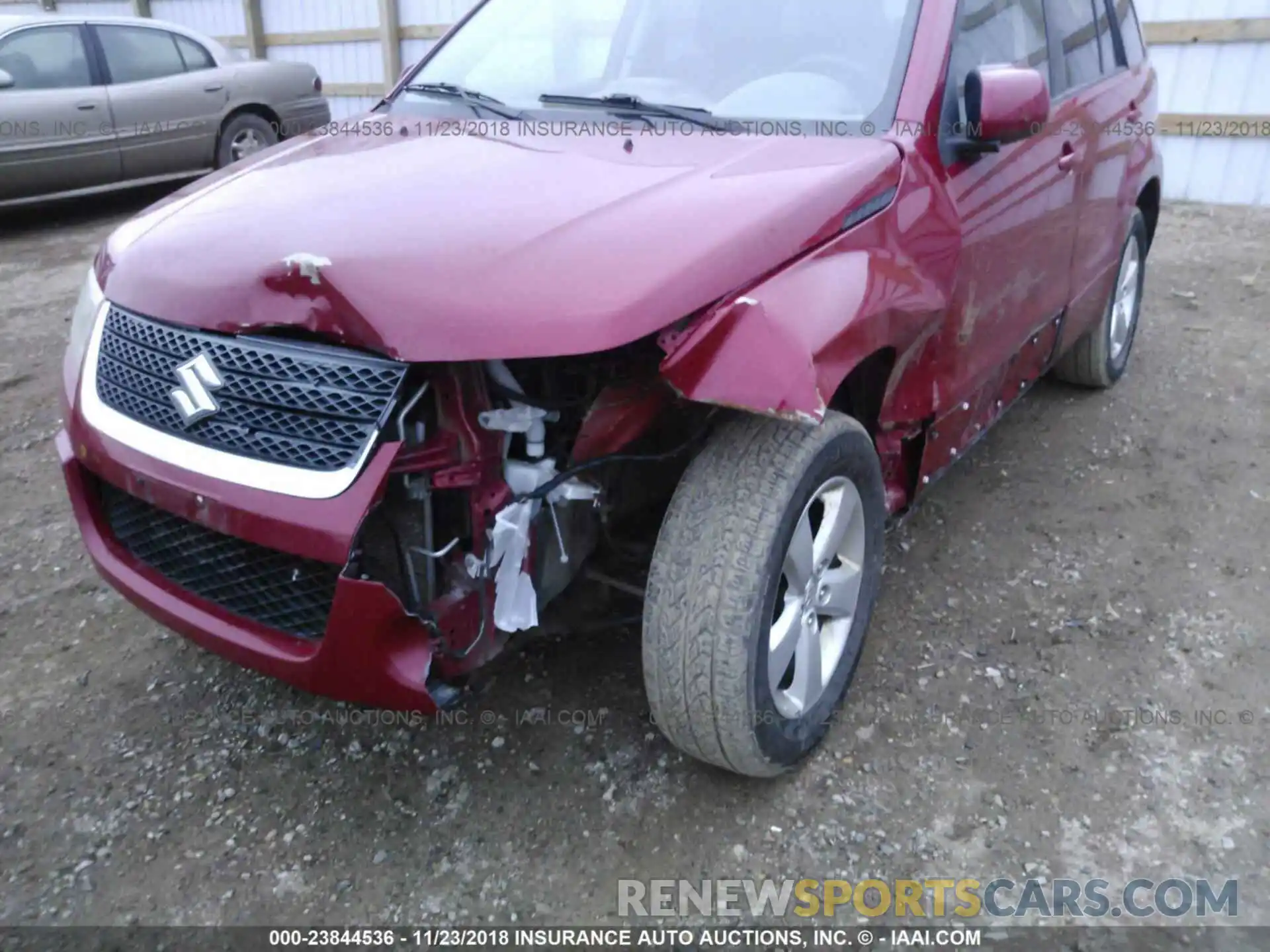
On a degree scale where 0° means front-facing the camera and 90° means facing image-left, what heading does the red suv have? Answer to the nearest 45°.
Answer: approximately 45°

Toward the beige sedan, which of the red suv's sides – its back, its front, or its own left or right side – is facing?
right
